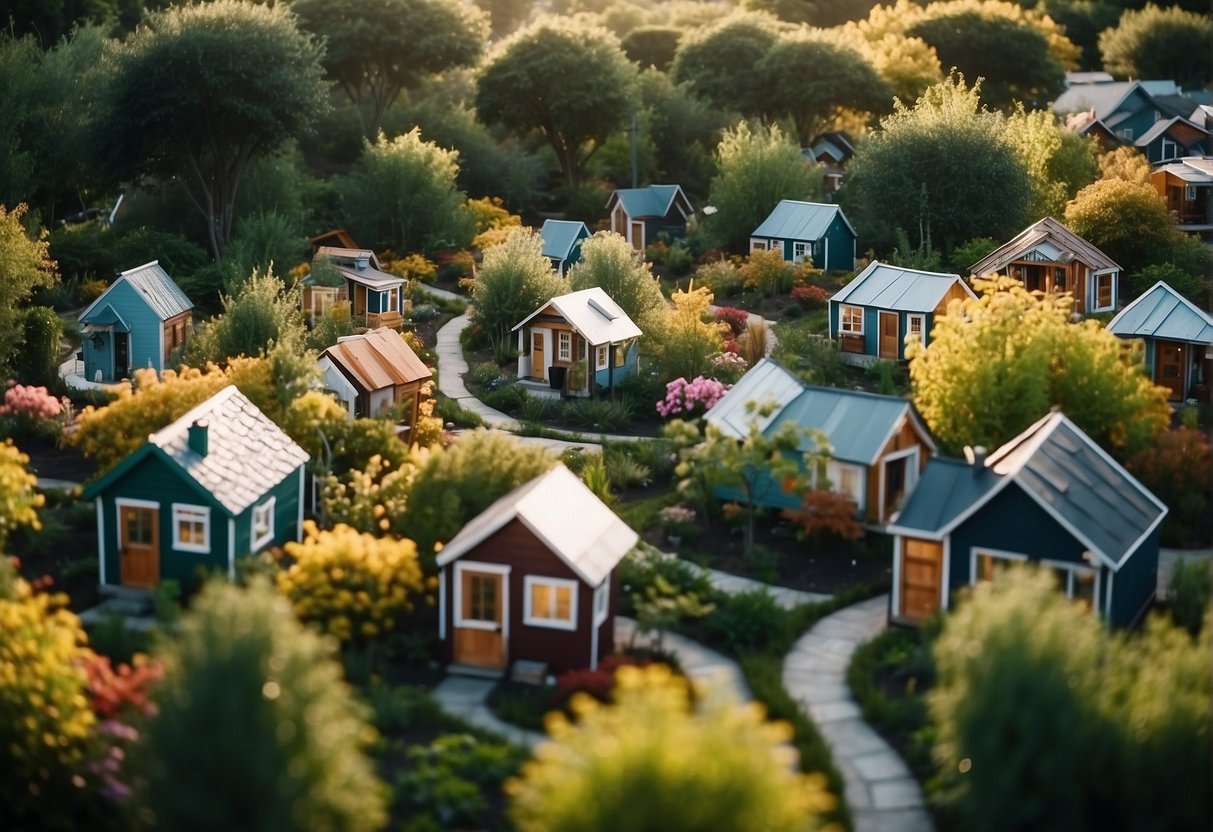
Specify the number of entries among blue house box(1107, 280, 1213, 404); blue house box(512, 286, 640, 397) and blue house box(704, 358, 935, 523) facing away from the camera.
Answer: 0

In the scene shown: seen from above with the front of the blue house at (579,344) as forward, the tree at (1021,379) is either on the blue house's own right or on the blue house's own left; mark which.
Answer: on the blue house's own left

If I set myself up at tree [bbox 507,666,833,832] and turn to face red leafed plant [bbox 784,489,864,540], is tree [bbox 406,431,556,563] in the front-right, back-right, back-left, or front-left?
front-left

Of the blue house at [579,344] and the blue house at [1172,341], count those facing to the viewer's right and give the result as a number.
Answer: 0

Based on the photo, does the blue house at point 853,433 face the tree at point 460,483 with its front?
no

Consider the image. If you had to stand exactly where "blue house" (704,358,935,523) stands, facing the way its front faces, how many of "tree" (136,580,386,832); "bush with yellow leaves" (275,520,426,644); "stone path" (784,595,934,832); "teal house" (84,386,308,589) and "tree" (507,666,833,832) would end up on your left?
0

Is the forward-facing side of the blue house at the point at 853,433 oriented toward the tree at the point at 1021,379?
no

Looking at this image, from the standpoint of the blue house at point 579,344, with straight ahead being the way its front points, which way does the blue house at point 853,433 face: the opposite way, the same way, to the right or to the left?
to the left

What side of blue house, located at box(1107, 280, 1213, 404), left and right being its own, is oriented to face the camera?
front

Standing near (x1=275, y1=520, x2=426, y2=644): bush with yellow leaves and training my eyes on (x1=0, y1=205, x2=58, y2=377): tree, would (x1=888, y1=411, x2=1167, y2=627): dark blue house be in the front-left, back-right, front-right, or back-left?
back-right

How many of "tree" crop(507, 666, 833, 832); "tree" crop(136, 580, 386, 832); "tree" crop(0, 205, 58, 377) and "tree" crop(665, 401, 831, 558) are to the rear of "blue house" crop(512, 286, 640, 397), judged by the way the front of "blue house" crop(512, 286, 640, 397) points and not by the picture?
0

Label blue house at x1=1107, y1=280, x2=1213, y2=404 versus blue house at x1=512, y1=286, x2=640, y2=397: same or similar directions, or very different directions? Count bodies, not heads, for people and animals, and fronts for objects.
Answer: same or similar directions

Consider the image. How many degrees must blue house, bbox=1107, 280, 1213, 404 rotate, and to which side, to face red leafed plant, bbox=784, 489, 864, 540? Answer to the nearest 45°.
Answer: approximately 45° to its right

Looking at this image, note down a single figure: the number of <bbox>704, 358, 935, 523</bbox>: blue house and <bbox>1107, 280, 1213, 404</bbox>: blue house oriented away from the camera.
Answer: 0

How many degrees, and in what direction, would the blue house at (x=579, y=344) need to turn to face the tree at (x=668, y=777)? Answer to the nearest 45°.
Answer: approximately 45° to its left

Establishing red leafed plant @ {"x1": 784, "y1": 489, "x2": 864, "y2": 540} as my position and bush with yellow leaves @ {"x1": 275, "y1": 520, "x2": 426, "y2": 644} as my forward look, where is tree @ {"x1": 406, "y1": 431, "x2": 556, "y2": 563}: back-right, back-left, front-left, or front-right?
front-right

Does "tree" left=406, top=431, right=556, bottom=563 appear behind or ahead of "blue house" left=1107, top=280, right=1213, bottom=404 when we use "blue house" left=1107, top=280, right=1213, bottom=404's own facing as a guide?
ahead

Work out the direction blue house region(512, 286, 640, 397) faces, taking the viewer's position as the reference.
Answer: facing the viewer and to the left of the viewer

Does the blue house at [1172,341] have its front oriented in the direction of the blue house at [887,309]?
no

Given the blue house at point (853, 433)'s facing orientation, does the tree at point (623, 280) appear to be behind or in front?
behind
